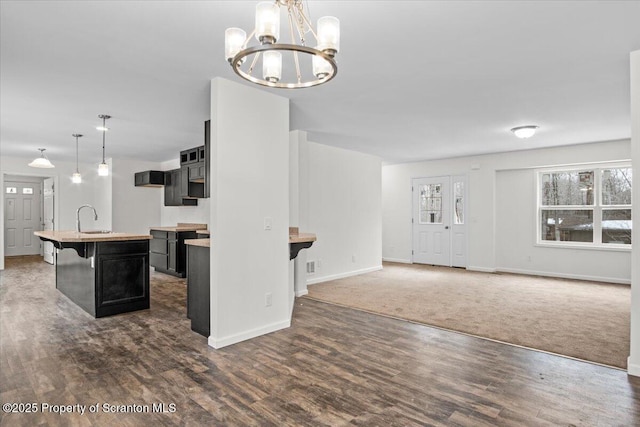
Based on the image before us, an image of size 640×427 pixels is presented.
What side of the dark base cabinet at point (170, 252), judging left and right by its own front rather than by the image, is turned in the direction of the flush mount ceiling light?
left

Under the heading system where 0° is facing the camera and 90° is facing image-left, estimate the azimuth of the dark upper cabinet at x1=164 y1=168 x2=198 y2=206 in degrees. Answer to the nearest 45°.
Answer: approximately 45°

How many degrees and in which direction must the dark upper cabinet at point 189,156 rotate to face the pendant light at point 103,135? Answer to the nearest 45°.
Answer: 0° — it already faces it

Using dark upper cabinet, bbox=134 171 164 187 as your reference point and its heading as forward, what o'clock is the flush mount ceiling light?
The flush mount ceiling light is roughly at 9 o'clock from the dark upper cabinet.

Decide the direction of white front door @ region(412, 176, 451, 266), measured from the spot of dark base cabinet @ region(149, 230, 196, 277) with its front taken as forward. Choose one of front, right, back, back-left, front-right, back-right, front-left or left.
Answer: back-left

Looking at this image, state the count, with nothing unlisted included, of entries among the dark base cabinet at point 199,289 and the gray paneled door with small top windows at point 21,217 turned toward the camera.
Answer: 1

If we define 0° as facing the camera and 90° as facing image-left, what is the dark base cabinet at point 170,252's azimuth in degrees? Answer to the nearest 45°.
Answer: approximately 45°

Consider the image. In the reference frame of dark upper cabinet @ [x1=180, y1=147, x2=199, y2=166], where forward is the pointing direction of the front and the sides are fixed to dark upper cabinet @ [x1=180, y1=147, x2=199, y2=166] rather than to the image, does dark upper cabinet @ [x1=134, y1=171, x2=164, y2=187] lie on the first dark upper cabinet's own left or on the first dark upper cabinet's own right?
on the first dark upper cabinet's own right

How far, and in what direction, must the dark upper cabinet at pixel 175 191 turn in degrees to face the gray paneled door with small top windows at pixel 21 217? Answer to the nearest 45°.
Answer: approximately 90° to its right

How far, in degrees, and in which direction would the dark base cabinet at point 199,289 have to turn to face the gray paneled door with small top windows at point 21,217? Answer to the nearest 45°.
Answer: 0° — it already faces it

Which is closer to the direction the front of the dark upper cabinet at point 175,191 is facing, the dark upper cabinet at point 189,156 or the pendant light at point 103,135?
the pendant light

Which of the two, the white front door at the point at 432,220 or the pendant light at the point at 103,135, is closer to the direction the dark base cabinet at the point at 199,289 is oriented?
the pendant light
